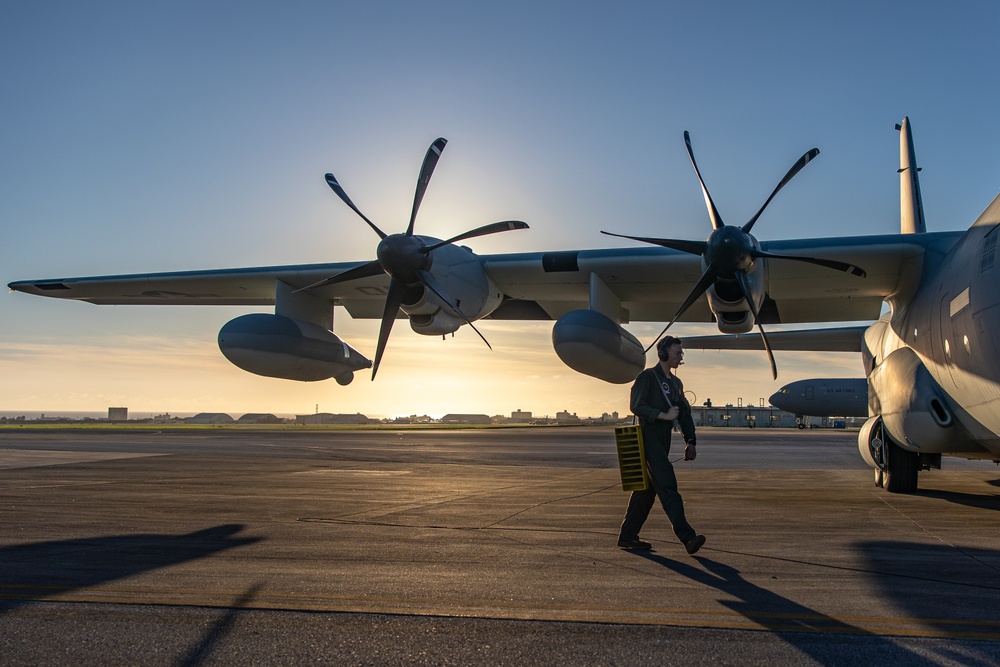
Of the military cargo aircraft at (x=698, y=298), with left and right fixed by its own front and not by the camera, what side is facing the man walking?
front

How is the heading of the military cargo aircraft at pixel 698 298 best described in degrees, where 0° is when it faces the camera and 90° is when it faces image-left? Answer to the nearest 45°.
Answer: approximately 0°

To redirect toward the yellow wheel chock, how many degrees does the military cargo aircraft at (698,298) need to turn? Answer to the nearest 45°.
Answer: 0° — it already faces it
